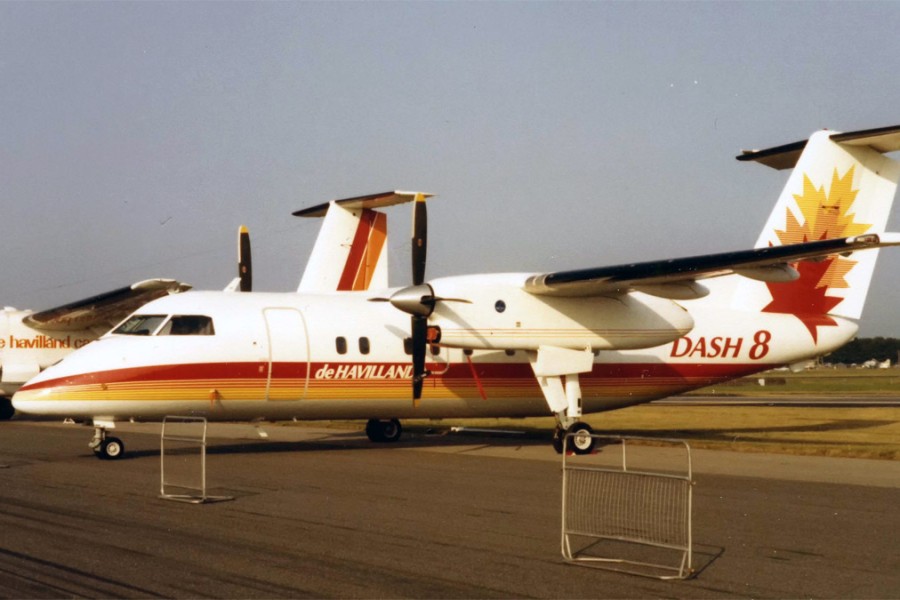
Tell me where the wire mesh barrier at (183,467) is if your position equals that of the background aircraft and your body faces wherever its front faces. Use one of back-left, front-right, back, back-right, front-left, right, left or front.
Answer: left

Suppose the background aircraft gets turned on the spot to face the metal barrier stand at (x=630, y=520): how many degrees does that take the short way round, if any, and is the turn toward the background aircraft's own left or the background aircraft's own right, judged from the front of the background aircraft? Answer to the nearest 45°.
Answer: approximately 90° to the background aircraft's own left

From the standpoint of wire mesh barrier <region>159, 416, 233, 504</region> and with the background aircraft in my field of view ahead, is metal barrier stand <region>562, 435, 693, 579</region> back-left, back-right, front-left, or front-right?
back-right

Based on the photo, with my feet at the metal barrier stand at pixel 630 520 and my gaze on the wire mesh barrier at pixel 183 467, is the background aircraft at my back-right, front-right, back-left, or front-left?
front-right

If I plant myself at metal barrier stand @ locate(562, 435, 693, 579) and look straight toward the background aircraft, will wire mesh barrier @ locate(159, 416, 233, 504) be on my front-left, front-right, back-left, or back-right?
front-left

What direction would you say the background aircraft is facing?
to the viewer's left
